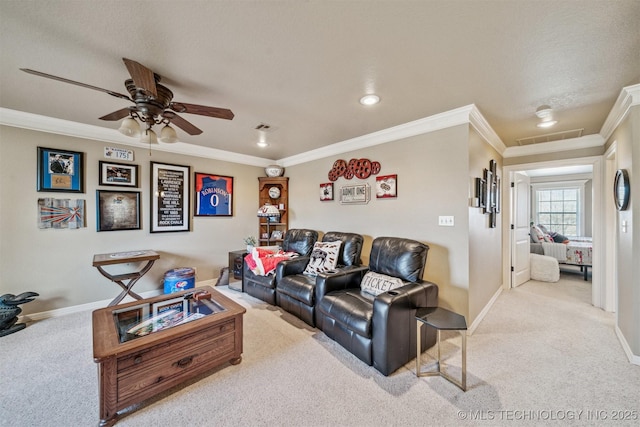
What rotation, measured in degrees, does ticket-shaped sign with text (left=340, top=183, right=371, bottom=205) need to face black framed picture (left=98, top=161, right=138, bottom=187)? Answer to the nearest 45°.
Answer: approximately 45° to its right

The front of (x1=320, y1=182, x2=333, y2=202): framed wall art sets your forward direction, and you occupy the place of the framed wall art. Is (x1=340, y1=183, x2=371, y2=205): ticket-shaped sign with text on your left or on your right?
on your left

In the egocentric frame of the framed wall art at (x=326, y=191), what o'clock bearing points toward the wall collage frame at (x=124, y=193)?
The wall collage frame is roughly at 1 o'clock from the framed wall art.

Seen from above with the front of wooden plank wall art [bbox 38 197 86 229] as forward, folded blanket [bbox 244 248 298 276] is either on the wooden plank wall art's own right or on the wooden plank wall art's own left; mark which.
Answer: on the wooden plank wall art's own left

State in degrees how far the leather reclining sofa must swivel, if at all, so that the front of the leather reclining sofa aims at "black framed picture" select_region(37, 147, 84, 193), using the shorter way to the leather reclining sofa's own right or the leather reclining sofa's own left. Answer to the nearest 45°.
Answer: approximately 45° to the leather reclining sofa's own right

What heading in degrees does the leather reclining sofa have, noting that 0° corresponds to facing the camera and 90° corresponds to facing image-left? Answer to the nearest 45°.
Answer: approximately 45°

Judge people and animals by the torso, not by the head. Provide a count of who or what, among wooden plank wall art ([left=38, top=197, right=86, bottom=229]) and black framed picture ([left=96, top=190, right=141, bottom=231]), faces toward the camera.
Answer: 2

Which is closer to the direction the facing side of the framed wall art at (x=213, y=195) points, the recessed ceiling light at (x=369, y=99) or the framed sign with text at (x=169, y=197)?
the recessed ceiling light

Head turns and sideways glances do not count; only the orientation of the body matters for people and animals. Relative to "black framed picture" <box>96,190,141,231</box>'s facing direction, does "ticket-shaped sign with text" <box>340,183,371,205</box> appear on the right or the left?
on its left

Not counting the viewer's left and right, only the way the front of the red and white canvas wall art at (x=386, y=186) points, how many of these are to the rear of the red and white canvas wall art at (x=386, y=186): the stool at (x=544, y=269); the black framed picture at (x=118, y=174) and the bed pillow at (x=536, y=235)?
2

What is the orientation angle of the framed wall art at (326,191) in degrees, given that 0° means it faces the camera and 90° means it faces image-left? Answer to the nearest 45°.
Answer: approximately 45°
